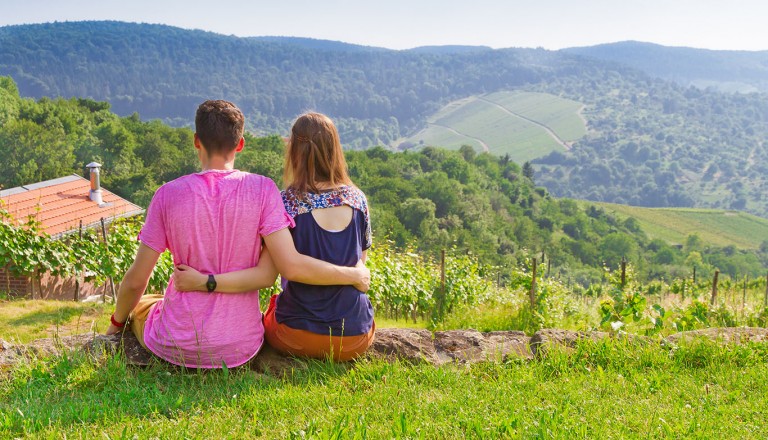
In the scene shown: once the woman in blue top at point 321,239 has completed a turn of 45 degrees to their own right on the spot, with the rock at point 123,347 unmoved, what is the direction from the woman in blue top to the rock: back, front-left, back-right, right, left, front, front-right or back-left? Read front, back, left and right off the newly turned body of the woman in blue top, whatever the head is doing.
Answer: back-left

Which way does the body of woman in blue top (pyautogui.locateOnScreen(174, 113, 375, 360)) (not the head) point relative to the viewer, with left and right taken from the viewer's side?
facing away from the viewer

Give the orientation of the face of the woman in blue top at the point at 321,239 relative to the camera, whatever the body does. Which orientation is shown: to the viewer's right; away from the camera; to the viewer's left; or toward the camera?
away from the camera

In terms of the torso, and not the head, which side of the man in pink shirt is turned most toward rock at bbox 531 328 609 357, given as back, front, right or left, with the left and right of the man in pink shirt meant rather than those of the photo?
right

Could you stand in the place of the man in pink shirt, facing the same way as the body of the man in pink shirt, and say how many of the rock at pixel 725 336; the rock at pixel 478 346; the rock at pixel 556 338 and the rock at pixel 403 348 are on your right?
4

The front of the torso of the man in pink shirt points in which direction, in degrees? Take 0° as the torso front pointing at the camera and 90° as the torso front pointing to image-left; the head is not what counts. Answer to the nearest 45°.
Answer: approximately 180°

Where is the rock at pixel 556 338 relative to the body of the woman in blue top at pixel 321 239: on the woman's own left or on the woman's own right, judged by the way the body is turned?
on the woman's own right

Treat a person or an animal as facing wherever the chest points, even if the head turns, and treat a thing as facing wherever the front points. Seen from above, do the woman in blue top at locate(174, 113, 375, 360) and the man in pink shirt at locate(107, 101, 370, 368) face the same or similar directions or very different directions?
same or similar directions

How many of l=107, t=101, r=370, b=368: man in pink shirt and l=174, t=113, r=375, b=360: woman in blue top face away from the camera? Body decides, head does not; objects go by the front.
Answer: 2

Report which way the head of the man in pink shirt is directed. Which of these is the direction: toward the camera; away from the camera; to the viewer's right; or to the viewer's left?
away from the camera
